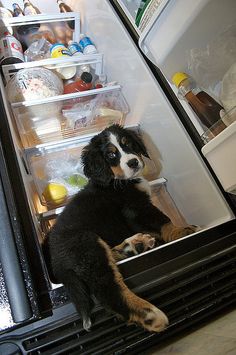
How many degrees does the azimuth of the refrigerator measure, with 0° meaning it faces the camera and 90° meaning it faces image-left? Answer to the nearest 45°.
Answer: approximately 0°
